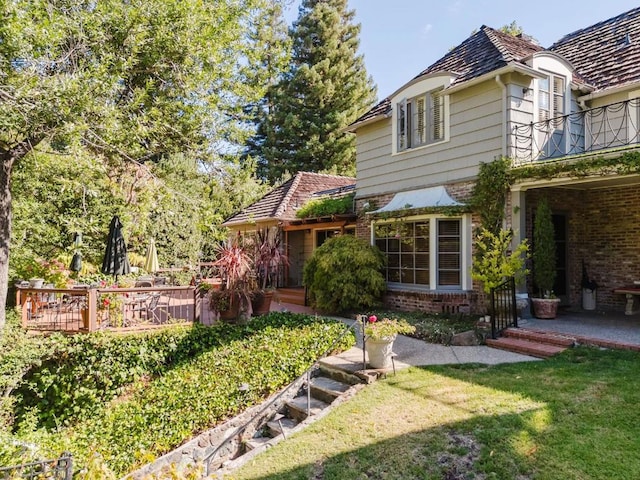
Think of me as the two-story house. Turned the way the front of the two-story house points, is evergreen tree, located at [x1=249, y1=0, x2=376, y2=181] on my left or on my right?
on my right

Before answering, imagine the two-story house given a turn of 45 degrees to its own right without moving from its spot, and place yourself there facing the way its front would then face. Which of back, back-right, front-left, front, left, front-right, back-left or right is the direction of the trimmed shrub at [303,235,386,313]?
front

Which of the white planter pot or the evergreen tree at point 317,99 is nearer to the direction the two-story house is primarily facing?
the white planter pot

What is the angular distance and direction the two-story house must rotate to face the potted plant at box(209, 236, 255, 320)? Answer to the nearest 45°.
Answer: approximately 45° to its right

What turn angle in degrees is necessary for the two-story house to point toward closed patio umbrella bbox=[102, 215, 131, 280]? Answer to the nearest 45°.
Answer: approximately 45° to its right

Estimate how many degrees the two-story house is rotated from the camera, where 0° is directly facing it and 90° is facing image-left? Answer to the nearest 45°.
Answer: approximately 45°

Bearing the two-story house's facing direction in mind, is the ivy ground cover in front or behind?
in front
